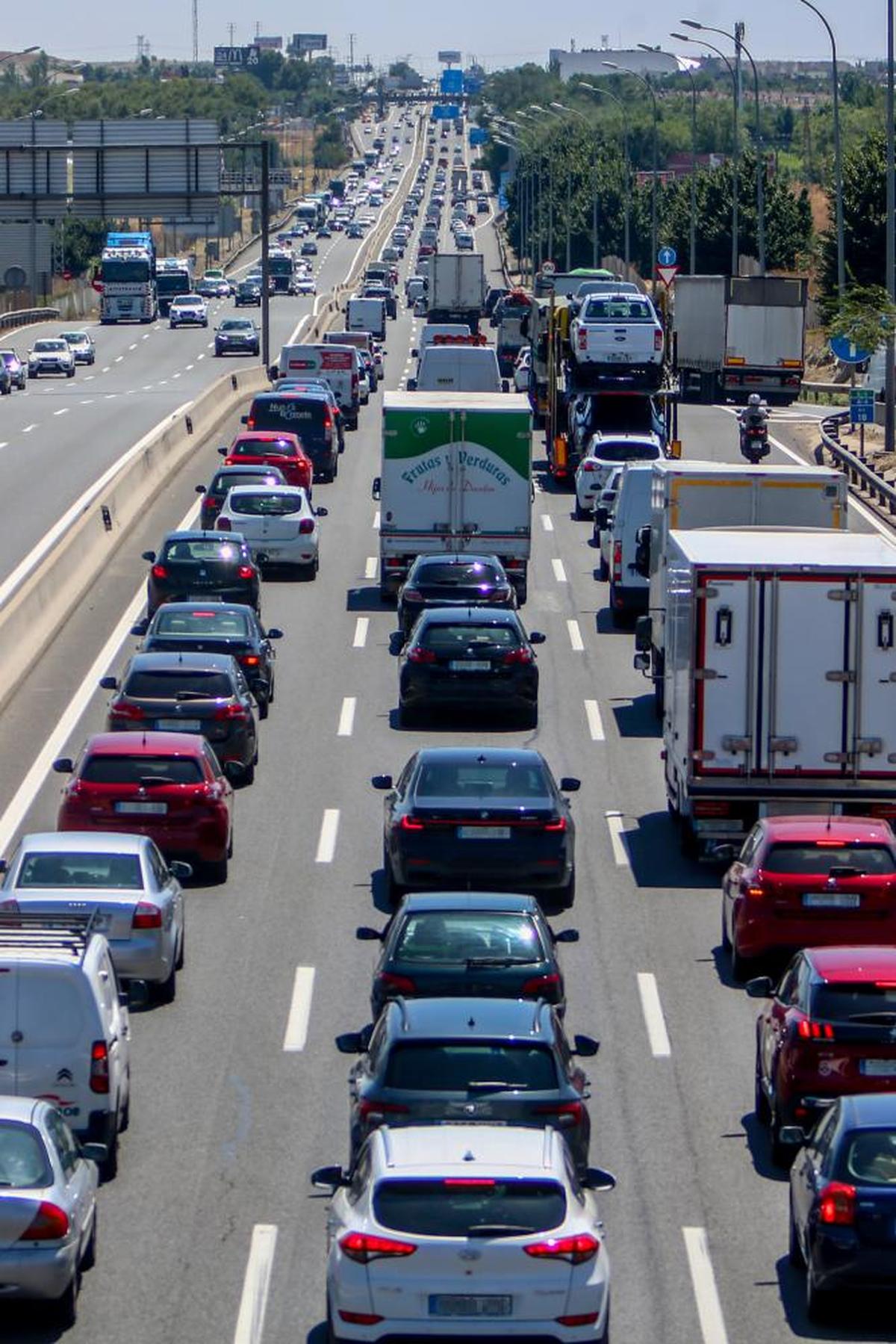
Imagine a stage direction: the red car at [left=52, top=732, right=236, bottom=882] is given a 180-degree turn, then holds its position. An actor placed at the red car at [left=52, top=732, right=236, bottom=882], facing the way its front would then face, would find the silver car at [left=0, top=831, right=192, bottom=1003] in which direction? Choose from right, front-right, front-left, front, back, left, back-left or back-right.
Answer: front

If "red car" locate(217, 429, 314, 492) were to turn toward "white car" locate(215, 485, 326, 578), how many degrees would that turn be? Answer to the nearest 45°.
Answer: approximately 180°

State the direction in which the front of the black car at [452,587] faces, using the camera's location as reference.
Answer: facing away from the viewer

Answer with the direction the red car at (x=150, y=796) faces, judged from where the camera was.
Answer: facing away from the viewer

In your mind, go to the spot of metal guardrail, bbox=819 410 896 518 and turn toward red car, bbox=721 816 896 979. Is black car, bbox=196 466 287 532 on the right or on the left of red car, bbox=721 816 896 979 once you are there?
right

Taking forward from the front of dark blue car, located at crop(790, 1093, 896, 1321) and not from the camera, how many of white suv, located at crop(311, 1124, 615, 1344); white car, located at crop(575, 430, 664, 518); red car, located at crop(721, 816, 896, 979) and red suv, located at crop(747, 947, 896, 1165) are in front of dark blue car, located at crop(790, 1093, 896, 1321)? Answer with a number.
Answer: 3

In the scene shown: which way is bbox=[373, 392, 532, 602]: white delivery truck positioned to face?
away from the camera

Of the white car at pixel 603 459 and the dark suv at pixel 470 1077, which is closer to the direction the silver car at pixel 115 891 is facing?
the white car

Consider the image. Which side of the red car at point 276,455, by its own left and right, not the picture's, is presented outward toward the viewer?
back

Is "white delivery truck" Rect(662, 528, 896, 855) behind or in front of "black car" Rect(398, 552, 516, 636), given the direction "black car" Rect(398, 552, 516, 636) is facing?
behind

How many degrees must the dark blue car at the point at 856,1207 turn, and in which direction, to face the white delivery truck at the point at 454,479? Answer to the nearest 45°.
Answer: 0° — it already faces it

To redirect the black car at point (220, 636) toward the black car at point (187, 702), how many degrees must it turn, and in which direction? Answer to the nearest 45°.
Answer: approximately 180°

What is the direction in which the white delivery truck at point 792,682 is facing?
away from the camera

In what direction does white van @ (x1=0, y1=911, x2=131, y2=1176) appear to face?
away from the camera
